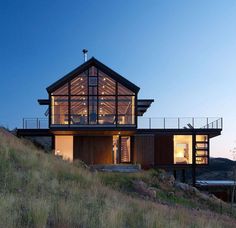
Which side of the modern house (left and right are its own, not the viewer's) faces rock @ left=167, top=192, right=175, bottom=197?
front

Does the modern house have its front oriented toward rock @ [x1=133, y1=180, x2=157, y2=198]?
yes

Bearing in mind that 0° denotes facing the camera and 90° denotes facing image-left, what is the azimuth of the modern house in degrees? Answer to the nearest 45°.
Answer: approximately 0°
